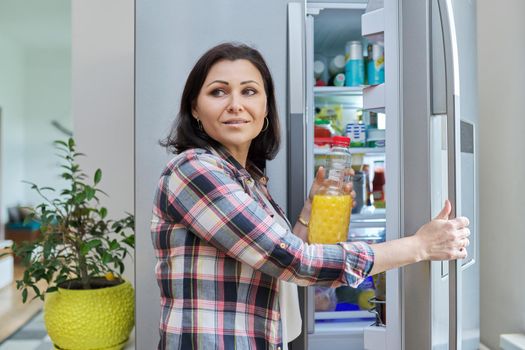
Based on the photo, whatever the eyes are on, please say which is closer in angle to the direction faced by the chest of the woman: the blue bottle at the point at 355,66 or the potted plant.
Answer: the blue bottle

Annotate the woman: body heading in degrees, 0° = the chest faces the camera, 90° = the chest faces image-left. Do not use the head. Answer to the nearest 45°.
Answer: approximately 270°

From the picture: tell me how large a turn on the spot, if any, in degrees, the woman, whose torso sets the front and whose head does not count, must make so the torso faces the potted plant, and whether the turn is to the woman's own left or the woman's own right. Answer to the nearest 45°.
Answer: approximately 135° to the woman's own left

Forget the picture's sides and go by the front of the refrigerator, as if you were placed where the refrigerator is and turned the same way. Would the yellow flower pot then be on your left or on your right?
on your right

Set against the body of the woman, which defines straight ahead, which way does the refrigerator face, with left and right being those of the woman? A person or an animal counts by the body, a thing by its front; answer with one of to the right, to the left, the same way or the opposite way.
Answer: to the right

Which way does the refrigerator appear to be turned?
toward the camera

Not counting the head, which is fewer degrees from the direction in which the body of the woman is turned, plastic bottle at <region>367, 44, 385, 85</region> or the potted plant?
the plastic bottle
